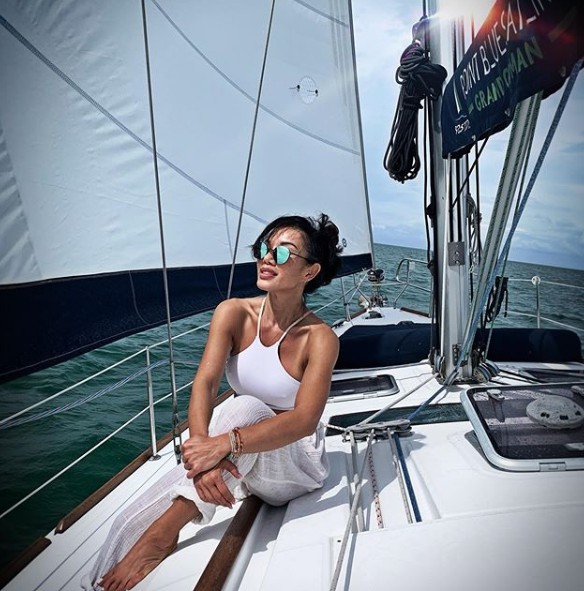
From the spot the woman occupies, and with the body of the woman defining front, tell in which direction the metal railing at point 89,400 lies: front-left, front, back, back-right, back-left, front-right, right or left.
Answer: right

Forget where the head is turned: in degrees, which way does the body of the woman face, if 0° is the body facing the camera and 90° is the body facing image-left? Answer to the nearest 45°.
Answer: approximately 45°

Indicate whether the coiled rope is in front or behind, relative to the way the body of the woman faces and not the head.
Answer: behind

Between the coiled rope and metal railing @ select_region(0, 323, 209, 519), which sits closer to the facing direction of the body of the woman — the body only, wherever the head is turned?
the metal railing
